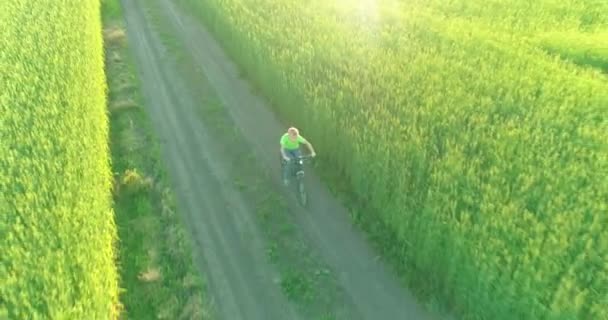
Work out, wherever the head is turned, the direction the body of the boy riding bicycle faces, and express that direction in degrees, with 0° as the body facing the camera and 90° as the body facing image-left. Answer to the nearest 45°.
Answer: approximately 0°

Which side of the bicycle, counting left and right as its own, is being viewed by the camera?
front
